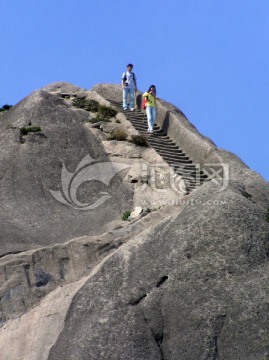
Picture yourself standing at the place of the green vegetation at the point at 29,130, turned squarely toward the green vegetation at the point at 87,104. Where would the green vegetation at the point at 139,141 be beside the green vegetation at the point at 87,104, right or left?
right

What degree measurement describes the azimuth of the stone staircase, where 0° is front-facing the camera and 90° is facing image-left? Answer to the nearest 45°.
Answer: approximately 315°

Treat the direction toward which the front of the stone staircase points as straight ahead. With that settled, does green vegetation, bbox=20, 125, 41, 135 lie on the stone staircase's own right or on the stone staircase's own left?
on the stone staircase's own right

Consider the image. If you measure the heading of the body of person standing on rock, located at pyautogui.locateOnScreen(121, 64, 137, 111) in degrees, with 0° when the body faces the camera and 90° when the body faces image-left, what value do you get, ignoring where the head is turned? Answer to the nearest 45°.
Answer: approximately 0°

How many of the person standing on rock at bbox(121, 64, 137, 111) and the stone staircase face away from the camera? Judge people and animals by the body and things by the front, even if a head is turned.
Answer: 0
